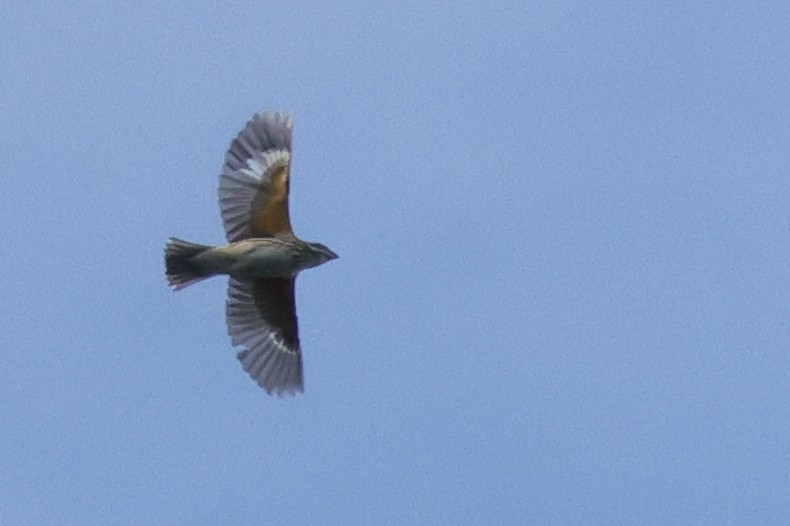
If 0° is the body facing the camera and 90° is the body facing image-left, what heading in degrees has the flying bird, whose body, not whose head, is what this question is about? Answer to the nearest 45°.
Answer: approximately 270°
